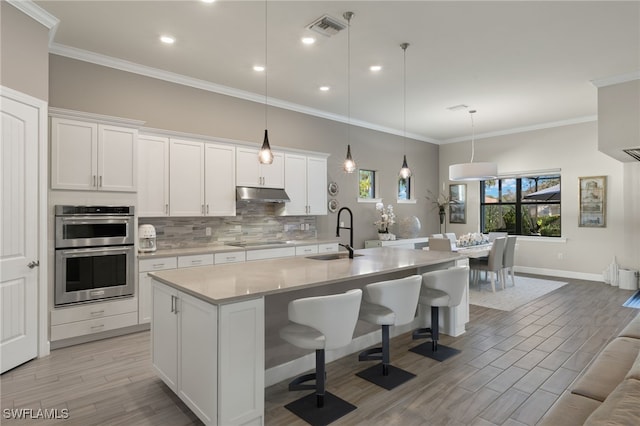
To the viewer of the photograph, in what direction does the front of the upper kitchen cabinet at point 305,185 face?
facing the viewer and to the right of the viewer

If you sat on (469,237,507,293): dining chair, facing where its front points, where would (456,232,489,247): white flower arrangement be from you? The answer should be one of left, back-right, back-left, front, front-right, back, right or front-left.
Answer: front

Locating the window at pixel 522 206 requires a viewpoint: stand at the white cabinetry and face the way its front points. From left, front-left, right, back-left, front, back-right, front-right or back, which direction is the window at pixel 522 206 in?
left

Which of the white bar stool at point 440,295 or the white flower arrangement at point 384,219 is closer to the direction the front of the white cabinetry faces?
the white bar stool

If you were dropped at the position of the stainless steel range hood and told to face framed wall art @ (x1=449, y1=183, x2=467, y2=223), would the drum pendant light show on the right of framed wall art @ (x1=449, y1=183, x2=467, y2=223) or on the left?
right

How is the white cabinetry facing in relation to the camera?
toward the camera

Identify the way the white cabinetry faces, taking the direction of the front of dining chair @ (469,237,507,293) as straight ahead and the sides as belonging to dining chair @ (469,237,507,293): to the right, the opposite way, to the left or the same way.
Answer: the opposite way

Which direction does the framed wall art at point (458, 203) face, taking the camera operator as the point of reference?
facing the viewer and to the left of the viewer

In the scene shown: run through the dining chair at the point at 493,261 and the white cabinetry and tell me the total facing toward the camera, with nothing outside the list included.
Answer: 1

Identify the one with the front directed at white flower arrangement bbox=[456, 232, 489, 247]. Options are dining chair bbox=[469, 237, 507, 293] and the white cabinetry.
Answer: the dining chair

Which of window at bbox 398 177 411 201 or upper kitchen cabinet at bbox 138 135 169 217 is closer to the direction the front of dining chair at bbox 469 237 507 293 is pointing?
the window

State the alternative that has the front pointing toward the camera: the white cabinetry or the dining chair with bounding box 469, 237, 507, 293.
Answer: the white cabinetry

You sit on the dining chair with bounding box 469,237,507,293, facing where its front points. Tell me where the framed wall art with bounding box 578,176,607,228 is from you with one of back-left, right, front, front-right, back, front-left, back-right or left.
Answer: right

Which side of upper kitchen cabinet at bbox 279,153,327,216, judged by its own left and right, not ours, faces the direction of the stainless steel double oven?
right

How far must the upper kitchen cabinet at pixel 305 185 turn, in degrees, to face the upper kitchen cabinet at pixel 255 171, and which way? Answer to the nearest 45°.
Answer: approximately 90° to its right

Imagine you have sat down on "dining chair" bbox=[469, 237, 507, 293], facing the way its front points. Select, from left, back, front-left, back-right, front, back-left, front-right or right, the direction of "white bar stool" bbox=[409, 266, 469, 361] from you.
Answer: back-left
